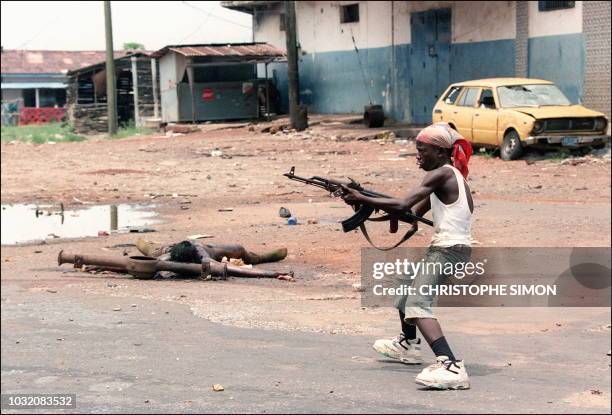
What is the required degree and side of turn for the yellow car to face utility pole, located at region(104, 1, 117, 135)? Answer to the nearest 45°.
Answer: approximately 180°

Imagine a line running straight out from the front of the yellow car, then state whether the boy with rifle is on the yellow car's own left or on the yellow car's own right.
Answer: on the yellow car's own right

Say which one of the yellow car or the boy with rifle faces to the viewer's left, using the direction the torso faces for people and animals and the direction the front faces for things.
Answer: the boy with rifle

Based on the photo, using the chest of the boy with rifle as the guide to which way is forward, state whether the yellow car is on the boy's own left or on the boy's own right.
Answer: on the boy's own right

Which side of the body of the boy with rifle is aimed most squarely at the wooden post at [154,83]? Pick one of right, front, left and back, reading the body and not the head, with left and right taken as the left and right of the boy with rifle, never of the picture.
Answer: right

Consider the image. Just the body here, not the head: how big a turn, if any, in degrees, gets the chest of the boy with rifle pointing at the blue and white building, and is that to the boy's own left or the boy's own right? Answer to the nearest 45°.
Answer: approximately 90° to the boy's own right

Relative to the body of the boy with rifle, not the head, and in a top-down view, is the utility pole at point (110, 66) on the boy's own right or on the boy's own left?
on the boy's own right

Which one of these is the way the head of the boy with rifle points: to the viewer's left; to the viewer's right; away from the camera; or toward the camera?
to the viewer's left

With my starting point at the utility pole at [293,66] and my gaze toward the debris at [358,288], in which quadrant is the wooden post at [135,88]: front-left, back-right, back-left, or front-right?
back-right

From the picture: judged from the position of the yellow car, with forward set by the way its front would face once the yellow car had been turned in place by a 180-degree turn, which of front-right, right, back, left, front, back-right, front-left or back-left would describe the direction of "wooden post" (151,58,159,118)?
front

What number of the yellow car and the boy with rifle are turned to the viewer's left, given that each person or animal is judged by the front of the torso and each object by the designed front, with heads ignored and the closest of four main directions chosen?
1

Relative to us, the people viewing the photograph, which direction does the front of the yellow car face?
facing the viewer and to the right of the viewer

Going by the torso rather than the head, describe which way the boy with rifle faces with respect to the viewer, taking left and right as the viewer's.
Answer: facing to the left of the viewer
